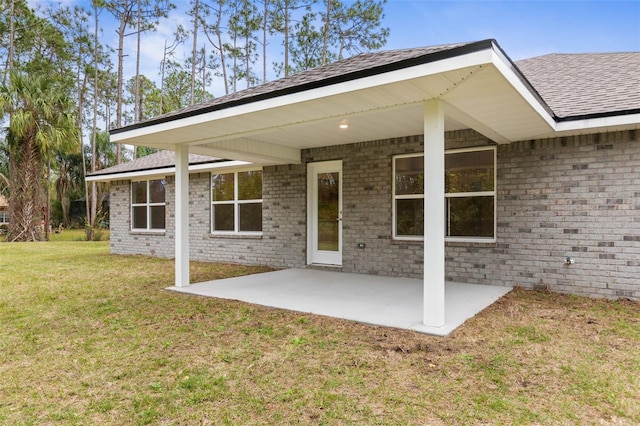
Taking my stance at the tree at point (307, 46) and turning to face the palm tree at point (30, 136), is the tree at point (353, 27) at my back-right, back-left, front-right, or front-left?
back-left

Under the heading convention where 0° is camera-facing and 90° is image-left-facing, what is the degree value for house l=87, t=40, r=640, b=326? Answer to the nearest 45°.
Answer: approximately 225°

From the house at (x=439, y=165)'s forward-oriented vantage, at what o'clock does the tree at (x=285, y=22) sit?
The tree is roughly at 5 o'clock from the house.
